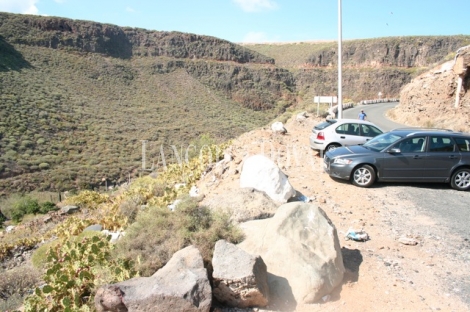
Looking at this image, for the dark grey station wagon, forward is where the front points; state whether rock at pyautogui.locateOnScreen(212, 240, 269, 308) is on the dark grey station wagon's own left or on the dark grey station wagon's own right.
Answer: on the dark grey station wagon's own left

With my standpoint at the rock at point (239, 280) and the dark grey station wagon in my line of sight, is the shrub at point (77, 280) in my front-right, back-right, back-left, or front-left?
back-left

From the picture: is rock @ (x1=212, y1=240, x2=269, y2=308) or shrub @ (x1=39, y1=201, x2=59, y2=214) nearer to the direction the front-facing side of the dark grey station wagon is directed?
the shrub

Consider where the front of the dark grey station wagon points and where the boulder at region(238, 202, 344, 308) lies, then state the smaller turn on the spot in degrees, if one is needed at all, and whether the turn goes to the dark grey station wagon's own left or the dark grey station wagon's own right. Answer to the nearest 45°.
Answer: approximately 90° to the dark grey station wagon's own left

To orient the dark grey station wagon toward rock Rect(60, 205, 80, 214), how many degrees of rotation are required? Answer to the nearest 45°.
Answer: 0° — it already faces it

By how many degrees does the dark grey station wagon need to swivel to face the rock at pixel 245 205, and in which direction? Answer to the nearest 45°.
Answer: approximately 45° to its left

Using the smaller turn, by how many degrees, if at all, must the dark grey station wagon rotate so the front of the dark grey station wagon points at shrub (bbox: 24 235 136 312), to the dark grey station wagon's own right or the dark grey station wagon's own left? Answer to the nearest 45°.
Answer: approximately 45° to the dark grey station wagon's own left

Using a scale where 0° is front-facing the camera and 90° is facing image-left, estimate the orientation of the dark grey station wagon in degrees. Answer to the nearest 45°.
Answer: approximately 90°

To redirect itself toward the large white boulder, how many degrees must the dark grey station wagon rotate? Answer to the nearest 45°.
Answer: approximately 45° to its left

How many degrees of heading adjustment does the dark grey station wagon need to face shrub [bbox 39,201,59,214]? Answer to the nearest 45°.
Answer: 0° — it already faces it

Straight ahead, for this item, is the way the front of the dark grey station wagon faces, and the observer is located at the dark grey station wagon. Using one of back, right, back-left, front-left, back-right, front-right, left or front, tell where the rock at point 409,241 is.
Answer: left

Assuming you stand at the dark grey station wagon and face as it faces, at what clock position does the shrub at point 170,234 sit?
The shrub is roughly at 10 o'clock from the dark grey station wagon.
